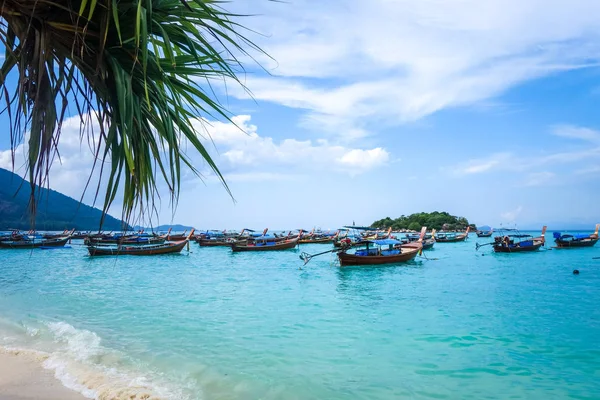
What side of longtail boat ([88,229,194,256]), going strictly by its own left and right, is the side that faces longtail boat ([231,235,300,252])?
front

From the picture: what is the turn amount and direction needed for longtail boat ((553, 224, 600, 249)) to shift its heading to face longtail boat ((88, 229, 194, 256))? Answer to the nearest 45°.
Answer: approximately 135° to its right

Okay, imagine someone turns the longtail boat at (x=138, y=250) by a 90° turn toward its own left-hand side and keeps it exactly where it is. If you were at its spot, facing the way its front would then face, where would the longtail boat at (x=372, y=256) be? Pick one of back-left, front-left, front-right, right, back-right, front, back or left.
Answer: back-right

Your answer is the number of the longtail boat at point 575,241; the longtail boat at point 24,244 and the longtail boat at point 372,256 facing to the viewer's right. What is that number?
3

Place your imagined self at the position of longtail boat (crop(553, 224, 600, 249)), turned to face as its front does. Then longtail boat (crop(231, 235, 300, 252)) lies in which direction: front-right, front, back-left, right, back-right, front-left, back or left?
back-right

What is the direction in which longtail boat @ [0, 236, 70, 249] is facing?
to the viewer's right

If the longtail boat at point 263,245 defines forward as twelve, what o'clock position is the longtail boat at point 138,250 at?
the longtail boat at point 138,250 is roughly at 5 o'clock from the longtail boat at point 263,245.

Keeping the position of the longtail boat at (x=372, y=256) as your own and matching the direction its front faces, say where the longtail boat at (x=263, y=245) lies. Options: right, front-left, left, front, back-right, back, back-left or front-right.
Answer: back-left

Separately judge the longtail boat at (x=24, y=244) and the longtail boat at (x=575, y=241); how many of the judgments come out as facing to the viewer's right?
2

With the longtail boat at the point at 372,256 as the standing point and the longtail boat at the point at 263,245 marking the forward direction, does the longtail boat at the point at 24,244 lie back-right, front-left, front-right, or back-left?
front-left

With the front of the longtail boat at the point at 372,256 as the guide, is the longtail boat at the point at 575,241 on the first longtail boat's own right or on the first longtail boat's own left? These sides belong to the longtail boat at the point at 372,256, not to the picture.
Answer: on the first longtail boat's own left

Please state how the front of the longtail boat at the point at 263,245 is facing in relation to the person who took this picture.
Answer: facing to the right of the viewer

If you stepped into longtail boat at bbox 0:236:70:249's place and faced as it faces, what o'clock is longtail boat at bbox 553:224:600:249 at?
longtail boat at bbox 553:224:600:249 is roughly at 1 o'clock from longtail boat at bbox 0:236:70:249.

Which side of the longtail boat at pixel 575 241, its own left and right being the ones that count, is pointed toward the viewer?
right

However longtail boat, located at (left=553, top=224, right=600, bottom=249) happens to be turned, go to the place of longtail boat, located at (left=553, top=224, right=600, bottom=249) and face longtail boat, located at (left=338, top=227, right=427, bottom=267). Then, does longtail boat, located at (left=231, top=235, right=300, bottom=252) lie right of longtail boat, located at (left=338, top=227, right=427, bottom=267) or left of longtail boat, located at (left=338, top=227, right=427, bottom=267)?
right

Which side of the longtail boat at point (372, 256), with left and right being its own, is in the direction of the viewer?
right

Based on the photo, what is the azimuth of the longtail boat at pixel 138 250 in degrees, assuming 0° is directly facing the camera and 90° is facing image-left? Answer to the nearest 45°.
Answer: approximately 270°

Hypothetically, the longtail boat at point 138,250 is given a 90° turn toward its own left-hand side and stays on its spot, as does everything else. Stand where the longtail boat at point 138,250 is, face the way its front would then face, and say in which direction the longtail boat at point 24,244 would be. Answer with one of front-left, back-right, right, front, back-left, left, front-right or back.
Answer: front-left
